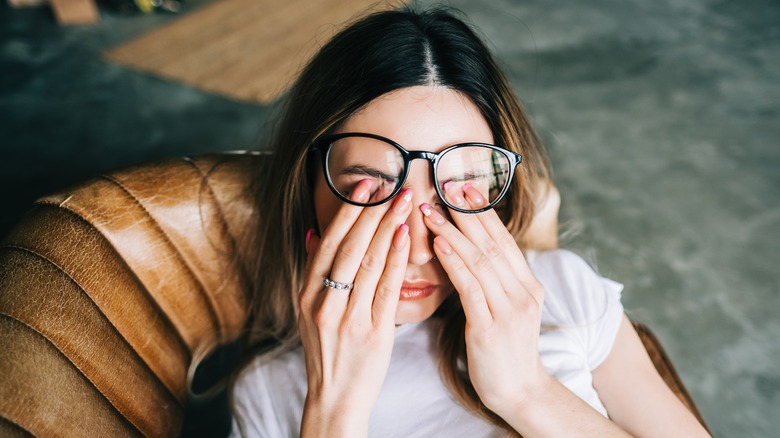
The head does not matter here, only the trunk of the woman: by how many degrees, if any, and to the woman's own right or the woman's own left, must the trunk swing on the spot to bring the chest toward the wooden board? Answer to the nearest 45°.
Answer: approximately 135° to the woman's own right

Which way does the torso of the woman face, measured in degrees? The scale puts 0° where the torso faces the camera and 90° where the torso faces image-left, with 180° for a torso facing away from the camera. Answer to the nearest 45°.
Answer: approximately 0°
